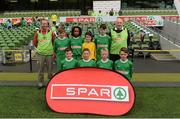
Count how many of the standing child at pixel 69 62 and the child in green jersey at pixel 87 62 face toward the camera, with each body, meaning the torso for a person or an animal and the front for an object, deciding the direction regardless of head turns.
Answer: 2

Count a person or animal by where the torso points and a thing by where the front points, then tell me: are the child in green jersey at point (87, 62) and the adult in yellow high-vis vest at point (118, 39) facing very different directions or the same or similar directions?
same or similar directions

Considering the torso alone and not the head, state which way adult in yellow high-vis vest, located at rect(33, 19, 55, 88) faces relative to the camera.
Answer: toward the camera

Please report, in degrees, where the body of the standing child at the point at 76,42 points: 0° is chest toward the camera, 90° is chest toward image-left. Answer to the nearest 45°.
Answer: approximately 0°

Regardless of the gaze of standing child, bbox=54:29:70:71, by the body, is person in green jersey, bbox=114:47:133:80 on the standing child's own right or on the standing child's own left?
on the standing child's own left

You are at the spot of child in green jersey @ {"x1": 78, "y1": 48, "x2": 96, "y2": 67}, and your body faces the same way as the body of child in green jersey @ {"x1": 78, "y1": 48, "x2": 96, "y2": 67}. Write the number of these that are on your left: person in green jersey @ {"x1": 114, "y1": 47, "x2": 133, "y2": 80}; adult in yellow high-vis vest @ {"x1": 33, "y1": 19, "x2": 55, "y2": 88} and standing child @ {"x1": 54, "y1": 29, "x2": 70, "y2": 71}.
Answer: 1

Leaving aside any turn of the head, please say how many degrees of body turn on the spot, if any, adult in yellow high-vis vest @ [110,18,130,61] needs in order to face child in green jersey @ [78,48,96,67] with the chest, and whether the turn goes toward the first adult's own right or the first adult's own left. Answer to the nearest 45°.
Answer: approximately 45° to the first adult's own right

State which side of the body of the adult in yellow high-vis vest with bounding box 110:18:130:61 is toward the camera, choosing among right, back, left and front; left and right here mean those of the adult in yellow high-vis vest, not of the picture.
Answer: front

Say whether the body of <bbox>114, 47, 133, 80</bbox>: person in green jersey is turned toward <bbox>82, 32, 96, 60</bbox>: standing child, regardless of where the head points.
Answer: no

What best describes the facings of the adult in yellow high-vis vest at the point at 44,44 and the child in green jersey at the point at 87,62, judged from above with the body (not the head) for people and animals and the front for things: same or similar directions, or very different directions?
same or similar directions

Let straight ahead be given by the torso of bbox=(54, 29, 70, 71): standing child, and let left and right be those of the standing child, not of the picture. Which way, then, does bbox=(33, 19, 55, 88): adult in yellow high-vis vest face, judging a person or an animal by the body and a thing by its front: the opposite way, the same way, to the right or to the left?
the same way

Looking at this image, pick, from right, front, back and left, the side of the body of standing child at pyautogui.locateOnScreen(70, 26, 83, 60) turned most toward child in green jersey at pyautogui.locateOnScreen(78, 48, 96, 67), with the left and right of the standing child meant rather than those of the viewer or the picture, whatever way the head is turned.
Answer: front

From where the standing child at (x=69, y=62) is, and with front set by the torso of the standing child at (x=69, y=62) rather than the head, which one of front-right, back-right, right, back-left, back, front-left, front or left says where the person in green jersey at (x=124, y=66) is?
left

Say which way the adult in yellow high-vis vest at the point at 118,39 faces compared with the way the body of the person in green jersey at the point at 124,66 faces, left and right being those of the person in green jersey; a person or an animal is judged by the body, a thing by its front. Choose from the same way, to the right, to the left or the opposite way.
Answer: the same way

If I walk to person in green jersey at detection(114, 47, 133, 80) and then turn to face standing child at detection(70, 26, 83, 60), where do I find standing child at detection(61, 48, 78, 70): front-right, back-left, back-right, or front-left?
front-left

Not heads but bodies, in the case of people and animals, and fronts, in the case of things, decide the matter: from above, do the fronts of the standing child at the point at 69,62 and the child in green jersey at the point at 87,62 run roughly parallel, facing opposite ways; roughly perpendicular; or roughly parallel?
roughly parallel

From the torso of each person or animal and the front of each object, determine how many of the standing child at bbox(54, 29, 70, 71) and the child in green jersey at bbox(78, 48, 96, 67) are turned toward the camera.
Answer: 2

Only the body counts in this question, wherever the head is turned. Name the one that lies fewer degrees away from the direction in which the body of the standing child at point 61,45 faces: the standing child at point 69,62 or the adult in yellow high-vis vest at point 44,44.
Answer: the standing child
